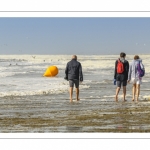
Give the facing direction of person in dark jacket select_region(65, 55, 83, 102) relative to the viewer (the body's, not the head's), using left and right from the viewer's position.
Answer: facing away from the viewer
